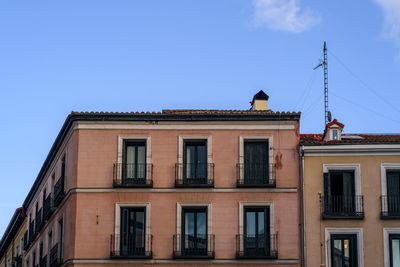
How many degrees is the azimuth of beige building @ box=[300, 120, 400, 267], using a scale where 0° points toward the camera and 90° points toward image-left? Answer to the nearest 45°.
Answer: approximately 0°

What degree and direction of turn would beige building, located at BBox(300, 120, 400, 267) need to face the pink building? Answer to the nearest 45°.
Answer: approximately 90° to its right
